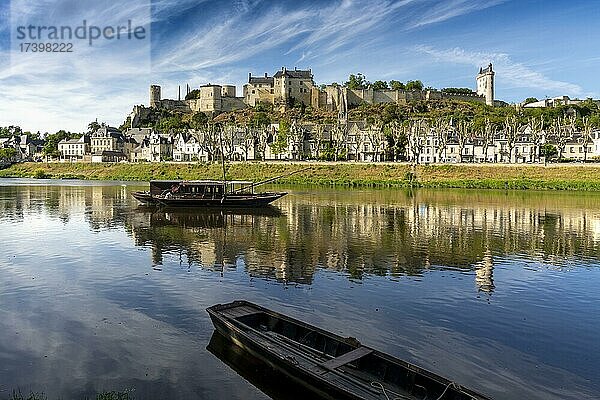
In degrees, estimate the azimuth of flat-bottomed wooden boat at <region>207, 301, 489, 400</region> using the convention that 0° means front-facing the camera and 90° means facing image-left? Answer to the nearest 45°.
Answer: approximately 135°
